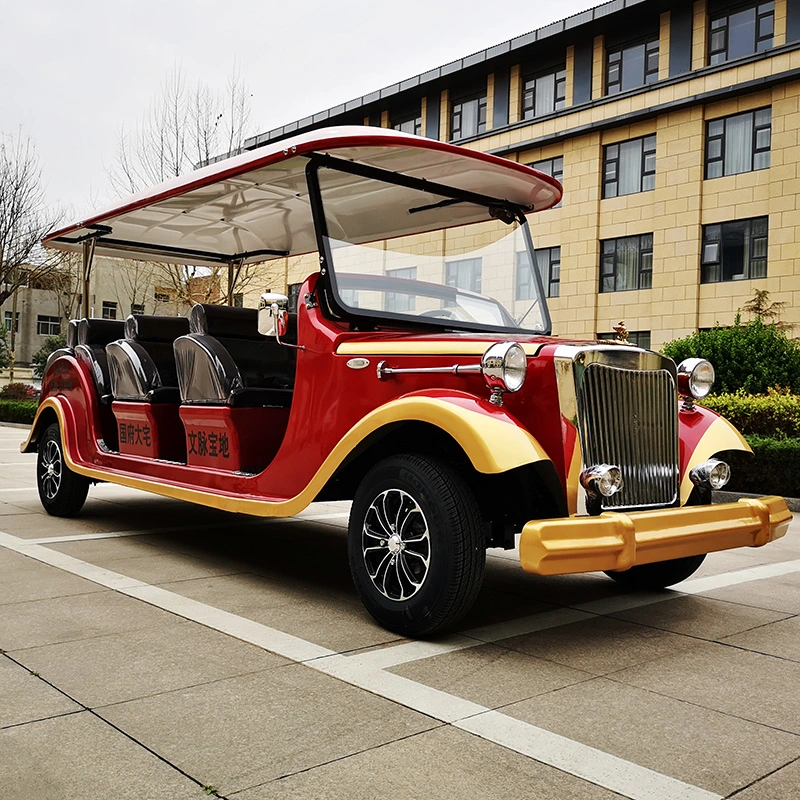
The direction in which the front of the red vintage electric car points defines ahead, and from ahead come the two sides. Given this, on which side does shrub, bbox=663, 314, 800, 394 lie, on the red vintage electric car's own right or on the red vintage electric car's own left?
on the red vintage electric car's own left

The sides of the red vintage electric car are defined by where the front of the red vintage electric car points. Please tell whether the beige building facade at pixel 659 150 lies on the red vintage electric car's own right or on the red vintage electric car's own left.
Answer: on the red vintage electric car's own left

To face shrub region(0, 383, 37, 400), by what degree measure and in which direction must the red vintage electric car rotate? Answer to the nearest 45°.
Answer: approximately 180°

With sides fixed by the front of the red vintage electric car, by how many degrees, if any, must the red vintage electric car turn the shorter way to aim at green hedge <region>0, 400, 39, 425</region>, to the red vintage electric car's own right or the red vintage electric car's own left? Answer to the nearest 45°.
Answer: approximately 180°

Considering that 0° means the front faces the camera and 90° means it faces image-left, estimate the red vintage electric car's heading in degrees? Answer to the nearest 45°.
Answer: approximately 315°

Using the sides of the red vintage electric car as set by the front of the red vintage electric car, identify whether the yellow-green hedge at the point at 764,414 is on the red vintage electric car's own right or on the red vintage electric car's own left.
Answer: on the red vintage electric car's own left

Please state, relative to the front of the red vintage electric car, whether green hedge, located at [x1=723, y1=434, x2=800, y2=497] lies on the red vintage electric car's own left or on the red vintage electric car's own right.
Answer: on the red vintage electric car's own left
